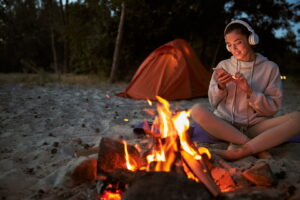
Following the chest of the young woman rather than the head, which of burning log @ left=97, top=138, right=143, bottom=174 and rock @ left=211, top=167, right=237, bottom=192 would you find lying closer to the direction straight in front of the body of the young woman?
the rock

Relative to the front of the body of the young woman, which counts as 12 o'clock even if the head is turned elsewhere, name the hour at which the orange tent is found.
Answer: The orange tent is roughly at 5 o'clock from the young woman.

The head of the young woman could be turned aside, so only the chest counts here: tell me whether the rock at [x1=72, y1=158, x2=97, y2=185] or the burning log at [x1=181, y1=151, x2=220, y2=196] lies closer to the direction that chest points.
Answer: the burning log

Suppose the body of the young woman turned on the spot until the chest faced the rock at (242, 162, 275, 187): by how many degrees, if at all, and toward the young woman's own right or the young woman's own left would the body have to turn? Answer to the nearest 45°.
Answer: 0° — they already face it

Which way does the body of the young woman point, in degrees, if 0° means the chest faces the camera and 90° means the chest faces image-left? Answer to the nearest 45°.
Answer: approximately 0°

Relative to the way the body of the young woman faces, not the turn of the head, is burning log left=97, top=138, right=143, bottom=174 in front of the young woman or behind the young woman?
in front

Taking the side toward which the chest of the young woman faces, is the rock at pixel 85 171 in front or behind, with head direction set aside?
in front

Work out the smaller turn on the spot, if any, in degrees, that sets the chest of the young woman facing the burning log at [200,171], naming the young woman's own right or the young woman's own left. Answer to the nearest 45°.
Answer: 0° — they already face it

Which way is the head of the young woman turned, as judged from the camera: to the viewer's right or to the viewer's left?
to the viewer's left

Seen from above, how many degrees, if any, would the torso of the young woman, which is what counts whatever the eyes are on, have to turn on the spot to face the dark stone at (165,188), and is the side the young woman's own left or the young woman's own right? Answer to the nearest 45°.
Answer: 0° — they already face it
